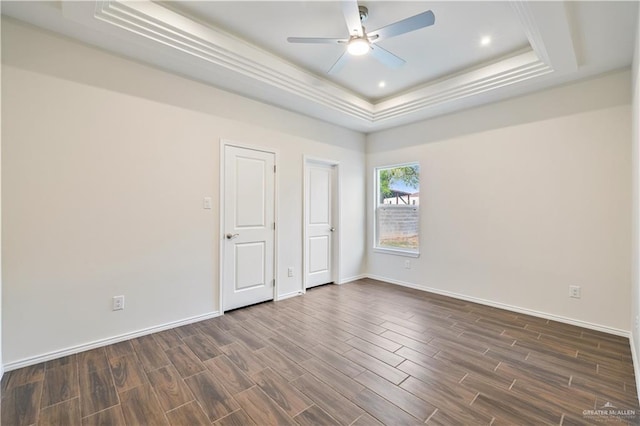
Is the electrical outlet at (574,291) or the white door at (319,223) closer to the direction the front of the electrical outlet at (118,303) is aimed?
the electrical outlet

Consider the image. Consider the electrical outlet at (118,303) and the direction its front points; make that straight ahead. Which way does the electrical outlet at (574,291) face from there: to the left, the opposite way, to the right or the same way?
to the right

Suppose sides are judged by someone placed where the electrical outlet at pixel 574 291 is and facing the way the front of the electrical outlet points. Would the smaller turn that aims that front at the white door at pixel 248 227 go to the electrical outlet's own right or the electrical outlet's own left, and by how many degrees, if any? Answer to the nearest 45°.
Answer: approximately 45° to the electrical outlet's own right

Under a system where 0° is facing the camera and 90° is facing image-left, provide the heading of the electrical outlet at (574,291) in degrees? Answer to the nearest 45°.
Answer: approximately 0°

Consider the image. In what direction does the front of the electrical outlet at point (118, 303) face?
toward the camera

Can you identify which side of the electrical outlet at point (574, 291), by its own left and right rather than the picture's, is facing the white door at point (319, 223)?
right

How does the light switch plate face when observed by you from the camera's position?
facing the viewer

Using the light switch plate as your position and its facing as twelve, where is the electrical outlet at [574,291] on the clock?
The electrical outlet is roughly at 10 o'clock from the light switch plate.

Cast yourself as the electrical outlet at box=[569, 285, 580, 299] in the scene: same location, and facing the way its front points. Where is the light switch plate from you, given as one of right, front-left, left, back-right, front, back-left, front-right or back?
front-right

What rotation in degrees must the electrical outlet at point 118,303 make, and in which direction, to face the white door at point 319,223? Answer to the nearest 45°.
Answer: approximately 90° to its left
